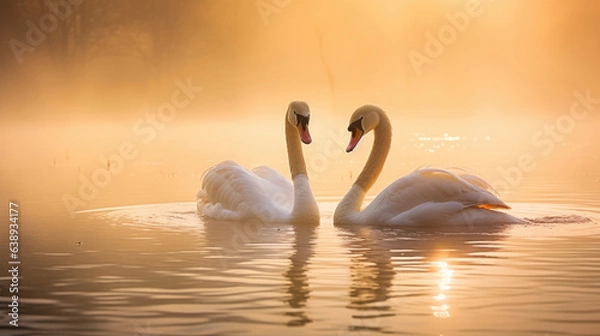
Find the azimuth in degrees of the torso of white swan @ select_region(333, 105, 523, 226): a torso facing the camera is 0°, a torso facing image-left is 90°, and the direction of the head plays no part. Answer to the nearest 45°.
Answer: approximately 90°

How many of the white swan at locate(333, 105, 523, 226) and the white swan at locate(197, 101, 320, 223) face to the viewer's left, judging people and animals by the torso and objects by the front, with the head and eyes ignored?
1

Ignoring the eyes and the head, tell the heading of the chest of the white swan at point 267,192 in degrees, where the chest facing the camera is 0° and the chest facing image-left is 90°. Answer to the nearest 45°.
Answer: approximately 315°

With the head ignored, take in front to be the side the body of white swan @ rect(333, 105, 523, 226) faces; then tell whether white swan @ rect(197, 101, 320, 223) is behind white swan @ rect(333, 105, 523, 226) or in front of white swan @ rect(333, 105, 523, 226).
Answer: in front

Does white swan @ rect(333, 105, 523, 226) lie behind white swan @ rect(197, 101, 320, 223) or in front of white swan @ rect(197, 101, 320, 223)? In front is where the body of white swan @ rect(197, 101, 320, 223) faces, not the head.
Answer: in front

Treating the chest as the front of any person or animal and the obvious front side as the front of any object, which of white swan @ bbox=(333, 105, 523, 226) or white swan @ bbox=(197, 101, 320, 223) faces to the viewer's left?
white swan @ bbox=(333, 105, 523, 226)
